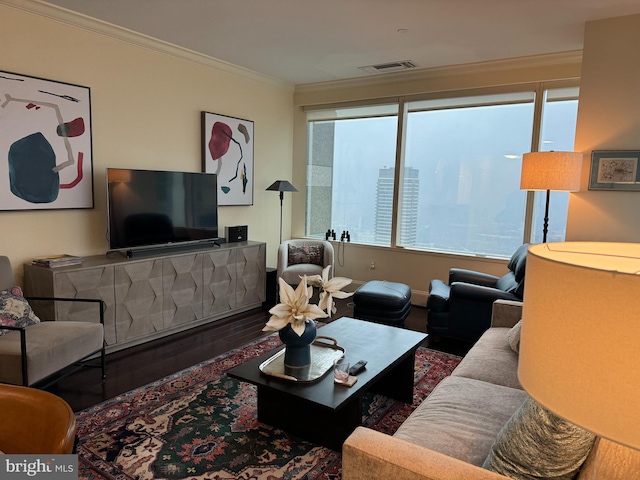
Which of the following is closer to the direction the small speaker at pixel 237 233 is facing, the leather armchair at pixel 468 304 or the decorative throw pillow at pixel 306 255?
the leather armchair

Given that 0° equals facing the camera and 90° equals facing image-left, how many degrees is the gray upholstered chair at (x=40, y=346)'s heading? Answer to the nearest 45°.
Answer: approximately 315°

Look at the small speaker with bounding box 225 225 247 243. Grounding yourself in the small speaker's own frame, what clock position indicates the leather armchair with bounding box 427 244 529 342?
The leather armchair is roughly at 12 o'clock from the small speaker.

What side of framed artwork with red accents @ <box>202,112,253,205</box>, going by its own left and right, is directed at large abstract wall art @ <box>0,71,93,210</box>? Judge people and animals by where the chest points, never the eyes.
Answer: right

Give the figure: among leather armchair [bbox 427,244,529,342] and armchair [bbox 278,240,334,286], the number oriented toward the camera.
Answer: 1

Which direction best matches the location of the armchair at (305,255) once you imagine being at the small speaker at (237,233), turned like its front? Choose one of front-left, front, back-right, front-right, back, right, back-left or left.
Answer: front-left

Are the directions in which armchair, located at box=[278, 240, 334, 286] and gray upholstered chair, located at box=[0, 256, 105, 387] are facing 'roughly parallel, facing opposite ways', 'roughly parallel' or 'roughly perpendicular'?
roughly perpendicular

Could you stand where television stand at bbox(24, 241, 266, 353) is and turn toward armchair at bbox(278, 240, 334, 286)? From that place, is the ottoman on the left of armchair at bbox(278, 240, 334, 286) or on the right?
right

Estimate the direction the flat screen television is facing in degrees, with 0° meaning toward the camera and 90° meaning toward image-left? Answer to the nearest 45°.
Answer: approximately 315°
